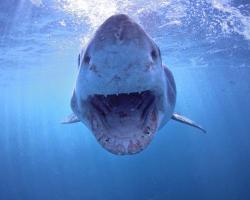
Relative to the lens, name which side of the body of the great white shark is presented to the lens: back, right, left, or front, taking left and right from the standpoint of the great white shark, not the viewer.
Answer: front
